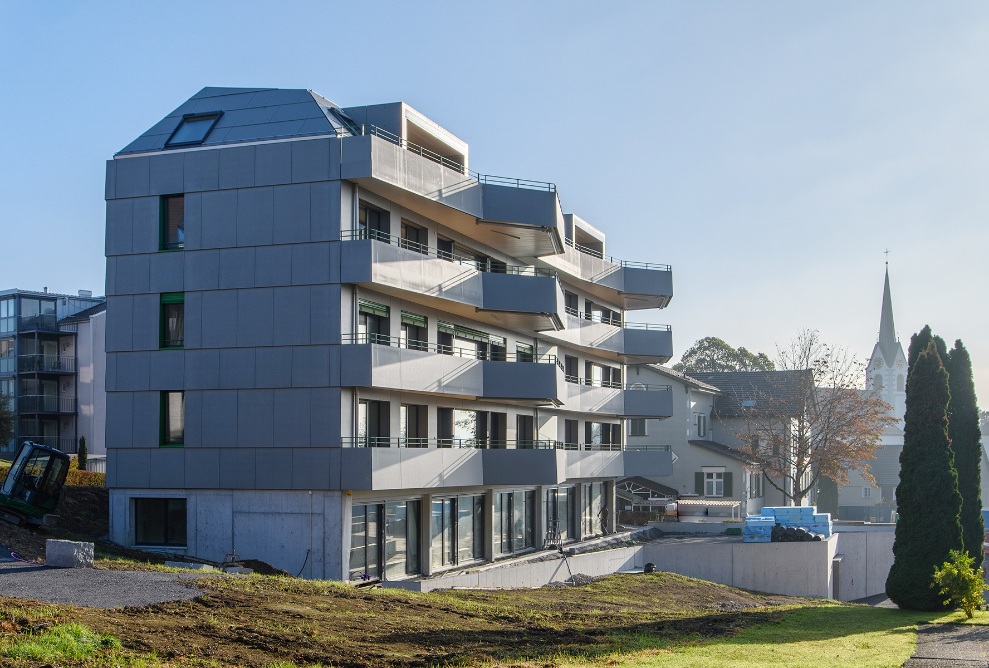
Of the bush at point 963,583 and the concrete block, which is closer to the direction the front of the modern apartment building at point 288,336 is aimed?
the bush

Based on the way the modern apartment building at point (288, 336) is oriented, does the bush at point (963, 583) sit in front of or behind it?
in front

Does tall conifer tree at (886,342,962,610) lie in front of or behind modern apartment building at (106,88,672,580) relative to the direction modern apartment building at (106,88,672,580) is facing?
in front

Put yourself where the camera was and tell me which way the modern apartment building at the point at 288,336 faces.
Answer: facing the viewer and to the right of the viewer
